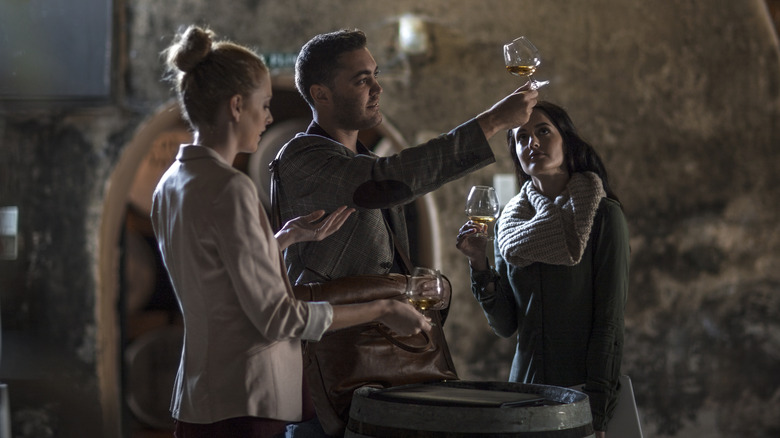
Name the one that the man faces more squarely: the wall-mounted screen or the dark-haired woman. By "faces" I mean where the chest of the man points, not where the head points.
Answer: the dark-haired woman

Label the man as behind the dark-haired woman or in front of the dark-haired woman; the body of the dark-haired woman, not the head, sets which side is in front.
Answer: in front

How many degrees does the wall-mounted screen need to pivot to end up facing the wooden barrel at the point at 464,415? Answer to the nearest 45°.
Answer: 0° — it already faces it

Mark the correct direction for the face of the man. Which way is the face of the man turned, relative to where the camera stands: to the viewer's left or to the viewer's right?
to the viewer's right

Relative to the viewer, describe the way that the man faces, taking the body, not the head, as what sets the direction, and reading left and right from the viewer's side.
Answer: facing to the right of the viewer

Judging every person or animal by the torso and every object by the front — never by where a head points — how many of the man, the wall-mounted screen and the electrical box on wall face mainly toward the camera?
2

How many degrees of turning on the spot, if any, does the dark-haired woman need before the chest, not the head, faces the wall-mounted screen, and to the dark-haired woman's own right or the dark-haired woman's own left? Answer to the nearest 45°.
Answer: approximately 90° to the dark-haired woman's own right

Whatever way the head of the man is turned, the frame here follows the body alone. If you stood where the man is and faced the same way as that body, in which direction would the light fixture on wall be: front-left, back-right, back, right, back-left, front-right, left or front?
left

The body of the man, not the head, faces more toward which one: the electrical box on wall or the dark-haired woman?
the dark-haired woman

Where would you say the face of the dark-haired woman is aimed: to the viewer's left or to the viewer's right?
to the viewer's left
